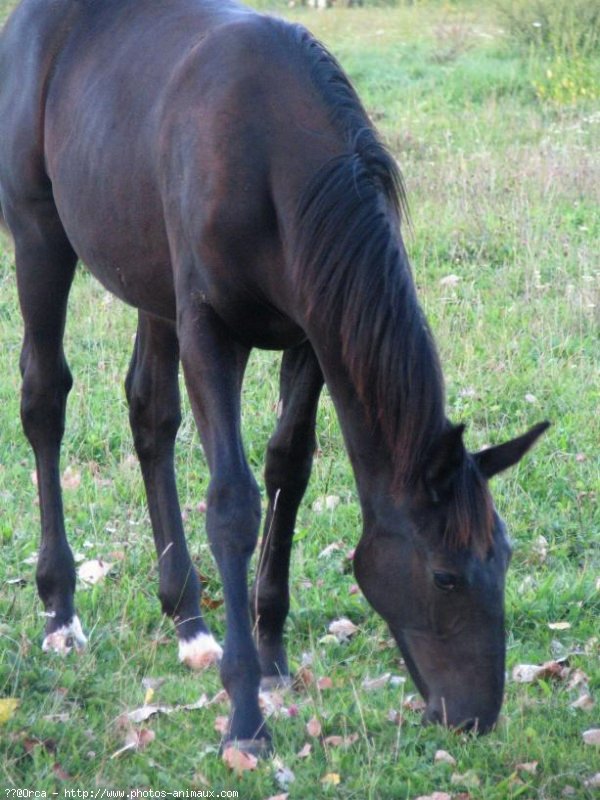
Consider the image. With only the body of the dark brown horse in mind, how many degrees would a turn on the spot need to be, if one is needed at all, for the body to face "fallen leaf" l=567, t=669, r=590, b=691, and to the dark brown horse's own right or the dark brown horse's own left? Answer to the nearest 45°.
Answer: approximately 45° to the dark brown horse's own left

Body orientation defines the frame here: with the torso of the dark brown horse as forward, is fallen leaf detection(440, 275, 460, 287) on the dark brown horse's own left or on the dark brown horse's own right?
on the dark brown horse's own left

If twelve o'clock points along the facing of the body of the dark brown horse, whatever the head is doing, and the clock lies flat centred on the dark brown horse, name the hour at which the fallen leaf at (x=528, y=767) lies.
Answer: The fallen leaf is roughly at 12 o'clock from the dark brown horse.

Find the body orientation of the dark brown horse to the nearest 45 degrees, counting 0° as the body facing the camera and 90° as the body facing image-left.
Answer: approximately 315°
